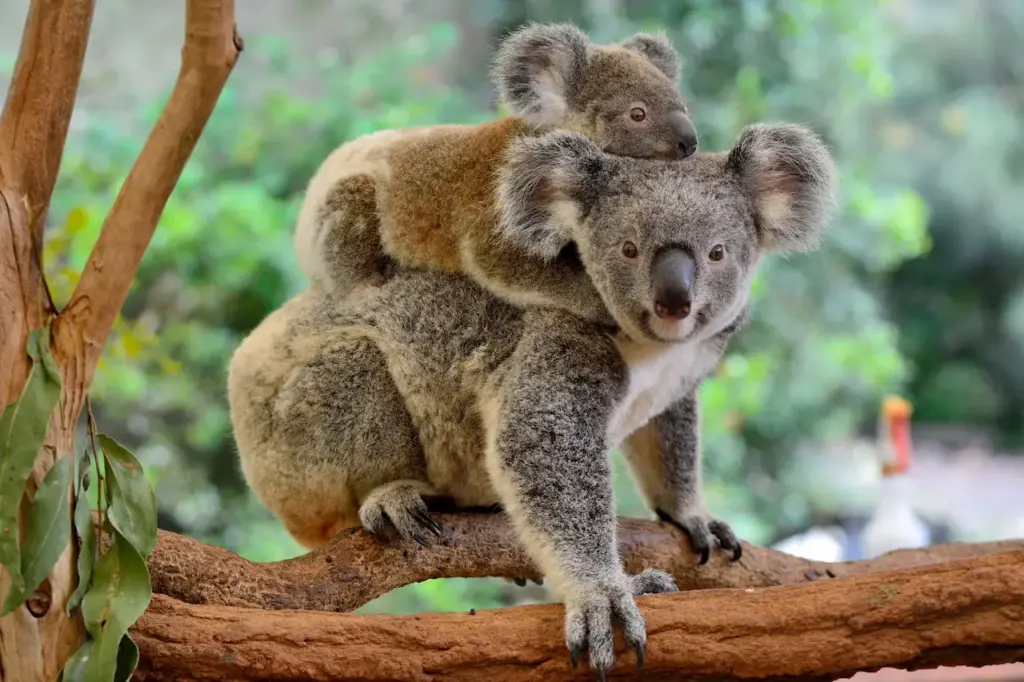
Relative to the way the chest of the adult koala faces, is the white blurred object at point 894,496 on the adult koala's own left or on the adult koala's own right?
on the adult koala's own left

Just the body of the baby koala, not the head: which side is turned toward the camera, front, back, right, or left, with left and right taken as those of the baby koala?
right

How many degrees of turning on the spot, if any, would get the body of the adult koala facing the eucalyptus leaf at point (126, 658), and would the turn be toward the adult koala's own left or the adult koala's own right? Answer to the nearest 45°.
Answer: approximately 135° to the adult koala's own right
